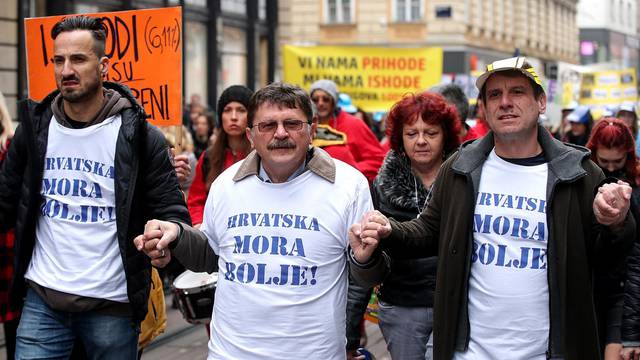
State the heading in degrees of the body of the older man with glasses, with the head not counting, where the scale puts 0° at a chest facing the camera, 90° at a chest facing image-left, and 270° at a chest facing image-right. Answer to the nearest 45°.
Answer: approximately 0°

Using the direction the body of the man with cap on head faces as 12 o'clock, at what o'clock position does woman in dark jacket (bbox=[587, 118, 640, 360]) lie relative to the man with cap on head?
The woman in dark jacket is roughly at 7 o'clock from the man with cap on head.

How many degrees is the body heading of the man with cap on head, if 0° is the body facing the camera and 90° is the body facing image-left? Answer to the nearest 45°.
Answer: approximately 0°

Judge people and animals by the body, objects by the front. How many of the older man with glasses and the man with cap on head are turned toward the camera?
2

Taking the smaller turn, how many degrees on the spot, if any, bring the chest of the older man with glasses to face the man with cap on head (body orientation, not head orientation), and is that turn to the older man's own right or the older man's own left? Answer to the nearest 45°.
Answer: approximately 90° to the older man's own left

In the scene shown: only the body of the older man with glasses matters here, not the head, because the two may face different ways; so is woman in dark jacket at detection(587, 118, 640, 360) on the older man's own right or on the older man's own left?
on the older man's own left

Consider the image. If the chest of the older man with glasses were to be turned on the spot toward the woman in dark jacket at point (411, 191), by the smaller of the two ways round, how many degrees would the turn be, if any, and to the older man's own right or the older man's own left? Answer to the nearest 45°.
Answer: approximately 135° to the older man's own left

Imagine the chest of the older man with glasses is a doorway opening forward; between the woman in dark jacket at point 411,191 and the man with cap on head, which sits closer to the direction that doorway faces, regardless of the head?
the man with cap on head
